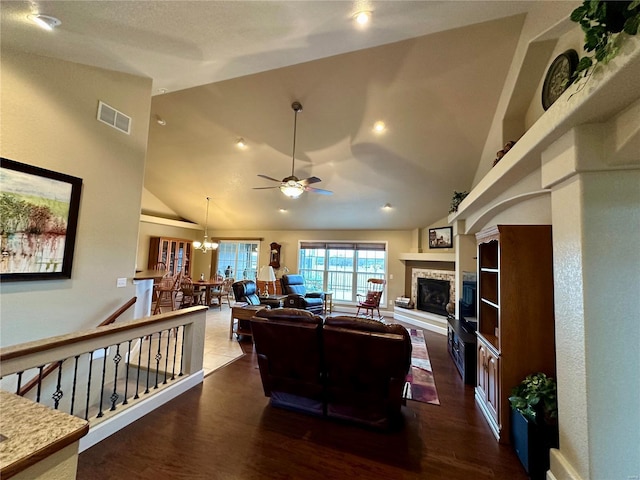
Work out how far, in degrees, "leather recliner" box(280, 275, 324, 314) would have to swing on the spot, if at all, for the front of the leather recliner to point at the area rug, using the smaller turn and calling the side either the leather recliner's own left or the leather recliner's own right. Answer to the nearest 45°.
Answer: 0° — it already faces it

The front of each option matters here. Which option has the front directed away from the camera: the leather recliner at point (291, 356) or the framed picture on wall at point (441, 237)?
the leather recliner

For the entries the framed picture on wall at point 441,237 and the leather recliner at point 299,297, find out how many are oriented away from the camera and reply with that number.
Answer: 0

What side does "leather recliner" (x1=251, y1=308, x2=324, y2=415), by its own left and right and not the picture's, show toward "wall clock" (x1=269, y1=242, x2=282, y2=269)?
front

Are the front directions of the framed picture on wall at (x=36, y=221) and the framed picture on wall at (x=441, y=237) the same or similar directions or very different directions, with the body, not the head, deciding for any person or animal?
very different directions

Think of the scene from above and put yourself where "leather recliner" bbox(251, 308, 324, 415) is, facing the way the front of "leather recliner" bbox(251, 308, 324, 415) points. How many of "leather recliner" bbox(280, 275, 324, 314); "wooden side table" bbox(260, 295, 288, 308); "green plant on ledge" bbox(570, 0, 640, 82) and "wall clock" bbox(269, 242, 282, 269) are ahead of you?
3

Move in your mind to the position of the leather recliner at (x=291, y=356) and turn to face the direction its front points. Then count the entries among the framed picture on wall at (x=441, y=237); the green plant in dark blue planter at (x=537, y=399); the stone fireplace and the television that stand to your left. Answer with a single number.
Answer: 0

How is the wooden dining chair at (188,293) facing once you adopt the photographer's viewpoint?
facing away from the viewer and to the right of the viewer

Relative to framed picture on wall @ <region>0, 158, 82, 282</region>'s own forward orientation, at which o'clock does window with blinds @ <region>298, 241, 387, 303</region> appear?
The window with blinds is roughly at 10 o'clock from the framed picture on wall.

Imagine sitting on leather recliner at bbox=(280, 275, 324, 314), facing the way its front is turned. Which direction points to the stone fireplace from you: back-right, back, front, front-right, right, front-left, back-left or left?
front-left

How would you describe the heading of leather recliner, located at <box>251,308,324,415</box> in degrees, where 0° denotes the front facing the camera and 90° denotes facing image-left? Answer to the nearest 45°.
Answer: approximately 180°

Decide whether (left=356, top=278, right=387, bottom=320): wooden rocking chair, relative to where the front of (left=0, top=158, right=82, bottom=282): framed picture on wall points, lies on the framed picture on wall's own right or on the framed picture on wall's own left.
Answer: on the framed picture on wall's own left

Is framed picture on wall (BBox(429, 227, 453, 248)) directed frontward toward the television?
no

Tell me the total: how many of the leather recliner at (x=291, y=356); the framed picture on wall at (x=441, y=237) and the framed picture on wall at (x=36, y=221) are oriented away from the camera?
1

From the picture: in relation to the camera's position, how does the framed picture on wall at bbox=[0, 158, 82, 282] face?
facing the viewer and to the right of the viewer

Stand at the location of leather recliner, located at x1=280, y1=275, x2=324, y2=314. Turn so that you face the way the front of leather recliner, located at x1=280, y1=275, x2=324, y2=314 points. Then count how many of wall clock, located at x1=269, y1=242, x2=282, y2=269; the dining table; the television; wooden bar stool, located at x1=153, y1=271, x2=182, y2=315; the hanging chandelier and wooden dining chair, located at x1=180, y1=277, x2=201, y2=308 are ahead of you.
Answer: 1

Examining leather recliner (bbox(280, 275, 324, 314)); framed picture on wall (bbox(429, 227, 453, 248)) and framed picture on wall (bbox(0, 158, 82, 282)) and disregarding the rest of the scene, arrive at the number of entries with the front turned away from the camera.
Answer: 0

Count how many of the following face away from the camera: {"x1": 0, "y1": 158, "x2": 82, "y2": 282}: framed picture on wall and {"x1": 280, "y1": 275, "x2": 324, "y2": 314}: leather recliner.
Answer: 0

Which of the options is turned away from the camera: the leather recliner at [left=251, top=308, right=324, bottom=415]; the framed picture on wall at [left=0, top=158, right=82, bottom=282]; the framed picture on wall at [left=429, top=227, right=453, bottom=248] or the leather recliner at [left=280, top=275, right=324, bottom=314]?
the leather recliner at [left=251, top=308, right=324, bottom=415]

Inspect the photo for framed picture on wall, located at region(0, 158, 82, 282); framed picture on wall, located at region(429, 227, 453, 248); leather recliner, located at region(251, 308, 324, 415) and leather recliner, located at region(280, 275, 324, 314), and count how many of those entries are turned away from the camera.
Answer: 1

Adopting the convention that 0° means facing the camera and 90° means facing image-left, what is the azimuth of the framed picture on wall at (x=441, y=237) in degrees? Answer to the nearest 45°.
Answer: approximately 45°

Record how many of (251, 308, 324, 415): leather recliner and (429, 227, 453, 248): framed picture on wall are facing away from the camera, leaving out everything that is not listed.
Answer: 1
